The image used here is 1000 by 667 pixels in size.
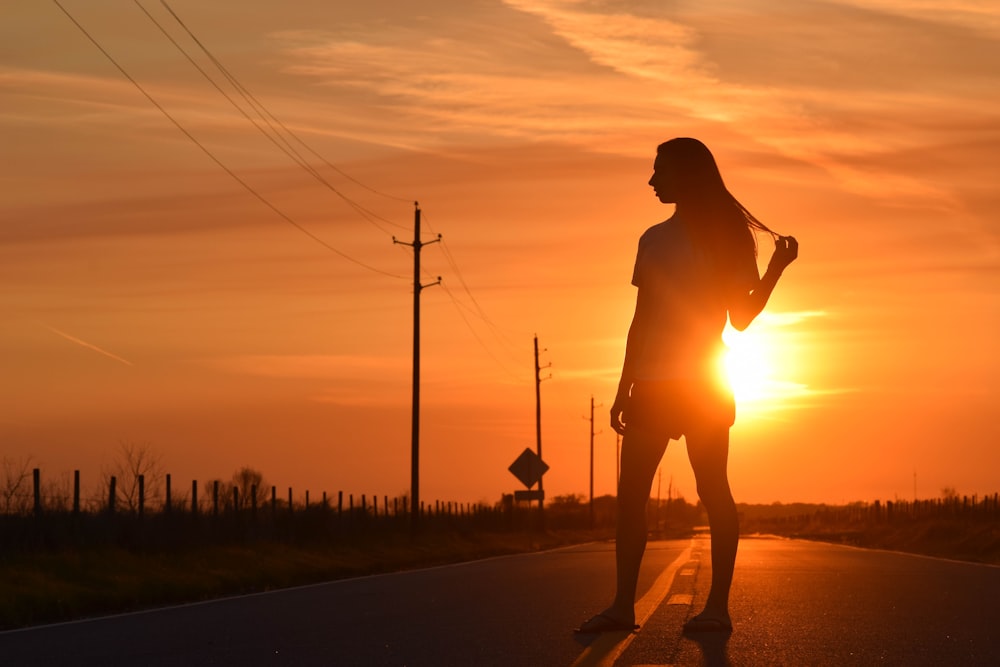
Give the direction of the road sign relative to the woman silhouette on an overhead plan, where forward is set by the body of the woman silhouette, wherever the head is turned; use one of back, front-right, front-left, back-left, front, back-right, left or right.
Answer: back-right

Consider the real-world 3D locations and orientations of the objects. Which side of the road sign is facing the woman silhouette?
back

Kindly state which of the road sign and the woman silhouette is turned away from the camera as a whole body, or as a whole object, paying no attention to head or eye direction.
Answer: the road sign

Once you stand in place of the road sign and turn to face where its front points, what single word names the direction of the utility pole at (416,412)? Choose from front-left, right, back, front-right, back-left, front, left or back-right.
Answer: back-left

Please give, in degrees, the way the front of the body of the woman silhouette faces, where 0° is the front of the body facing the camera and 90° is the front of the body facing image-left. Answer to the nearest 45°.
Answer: approximately 45°

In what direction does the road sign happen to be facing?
away from the camera

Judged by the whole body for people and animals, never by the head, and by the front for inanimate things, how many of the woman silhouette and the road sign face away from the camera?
1

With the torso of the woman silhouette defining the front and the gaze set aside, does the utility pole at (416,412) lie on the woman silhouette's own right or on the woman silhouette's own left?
on the woman silhouette's own right
